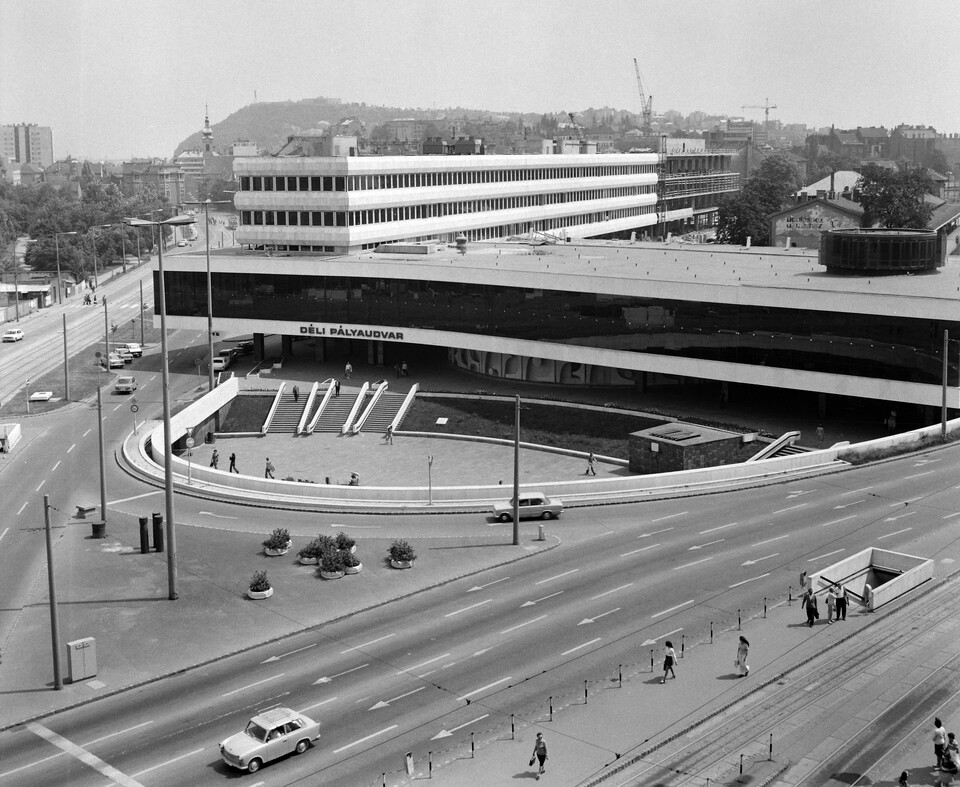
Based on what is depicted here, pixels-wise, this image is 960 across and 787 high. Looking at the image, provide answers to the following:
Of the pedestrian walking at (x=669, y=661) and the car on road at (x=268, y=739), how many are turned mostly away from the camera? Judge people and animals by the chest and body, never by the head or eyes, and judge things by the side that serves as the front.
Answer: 0

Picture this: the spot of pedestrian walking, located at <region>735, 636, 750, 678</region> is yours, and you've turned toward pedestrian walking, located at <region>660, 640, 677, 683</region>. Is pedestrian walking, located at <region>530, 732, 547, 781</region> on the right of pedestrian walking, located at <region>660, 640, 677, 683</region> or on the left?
left

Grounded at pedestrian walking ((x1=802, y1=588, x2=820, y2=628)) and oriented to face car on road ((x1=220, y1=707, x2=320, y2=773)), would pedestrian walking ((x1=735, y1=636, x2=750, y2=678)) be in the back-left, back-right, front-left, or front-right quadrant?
front-left

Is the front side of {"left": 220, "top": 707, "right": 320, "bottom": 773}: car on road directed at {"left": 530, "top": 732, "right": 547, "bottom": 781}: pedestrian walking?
no

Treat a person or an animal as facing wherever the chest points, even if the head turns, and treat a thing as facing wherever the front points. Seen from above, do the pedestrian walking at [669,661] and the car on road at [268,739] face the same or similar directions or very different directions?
same or similar directions

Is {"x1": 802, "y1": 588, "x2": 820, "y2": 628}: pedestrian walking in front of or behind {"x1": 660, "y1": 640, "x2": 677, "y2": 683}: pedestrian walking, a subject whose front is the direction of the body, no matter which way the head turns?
behind

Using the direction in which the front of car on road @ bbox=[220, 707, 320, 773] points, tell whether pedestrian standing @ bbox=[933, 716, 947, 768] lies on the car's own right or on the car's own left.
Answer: on the car's own left

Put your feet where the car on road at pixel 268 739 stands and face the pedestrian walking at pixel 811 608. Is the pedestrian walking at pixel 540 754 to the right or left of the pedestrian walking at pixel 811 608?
right

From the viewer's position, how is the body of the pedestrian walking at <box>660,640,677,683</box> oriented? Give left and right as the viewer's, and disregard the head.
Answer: facing the viewer and to the left of the viewer

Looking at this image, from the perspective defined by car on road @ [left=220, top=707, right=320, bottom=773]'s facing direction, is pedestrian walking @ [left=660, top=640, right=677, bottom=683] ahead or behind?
behind
